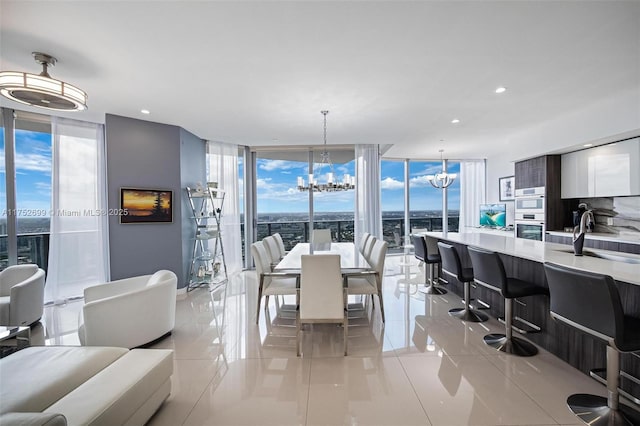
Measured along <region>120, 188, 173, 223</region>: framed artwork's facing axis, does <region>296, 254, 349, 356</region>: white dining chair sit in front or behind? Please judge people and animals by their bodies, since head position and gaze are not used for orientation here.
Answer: in front

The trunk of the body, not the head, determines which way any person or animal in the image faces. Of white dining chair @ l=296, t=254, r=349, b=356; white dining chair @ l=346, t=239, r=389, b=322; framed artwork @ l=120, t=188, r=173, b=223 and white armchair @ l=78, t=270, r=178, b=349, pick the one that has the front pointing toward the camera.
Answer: the framed artwork

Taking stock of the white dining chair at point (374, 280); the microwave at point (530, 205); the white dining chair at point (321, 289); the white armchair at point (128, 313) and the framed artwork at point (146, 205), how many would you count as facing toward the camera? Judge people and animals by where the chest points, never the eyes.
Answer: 2

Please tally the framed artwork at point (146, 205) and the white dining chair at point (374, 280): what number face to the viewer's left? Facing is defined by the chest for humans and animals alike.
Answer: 1

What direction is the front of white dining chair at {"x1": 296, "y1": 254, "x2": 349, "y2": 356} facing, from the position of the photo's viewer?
facing away from the viewer

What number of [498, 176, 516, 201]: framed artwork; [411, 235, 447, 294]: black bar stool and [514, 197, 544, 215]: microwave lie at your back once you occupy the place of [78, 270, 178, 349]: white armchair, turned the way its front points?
3

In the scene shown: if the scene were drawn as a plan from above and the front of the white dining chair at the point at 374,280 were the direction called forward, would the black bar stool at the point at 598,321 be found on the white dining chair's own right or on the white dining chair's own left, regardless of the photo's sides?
on the white dining chair's own left

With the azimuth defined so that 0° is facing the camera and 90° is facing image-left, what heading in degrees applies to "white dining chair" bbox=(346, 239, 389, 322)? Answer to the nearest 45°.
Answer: approximately 90°

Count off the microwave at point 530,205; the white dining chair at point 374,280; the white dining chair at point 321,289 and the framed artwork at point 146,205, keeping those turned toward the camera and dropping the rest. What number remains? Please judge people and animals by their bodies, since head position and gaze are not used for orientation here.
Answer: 2

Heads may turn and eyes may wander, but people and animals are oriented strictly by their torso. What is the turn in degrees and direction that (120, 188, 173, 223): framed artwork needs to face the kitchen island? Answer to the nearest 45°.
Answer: approximately 45° to its left

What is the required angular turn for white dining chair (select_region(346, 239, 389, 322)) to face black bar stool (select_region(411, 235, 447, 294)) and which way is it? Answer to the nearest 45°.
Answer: approximately 135° to its right

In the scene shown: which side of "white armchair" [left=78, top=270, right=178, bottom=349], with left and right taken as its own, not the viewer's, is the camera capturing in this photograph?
left

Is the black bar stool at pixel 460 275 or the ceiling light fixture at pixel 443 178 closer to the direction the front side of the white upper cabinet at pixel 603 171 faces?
the black bar stool

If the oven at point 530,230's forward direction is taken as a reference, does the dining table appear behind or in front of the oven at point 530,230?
in front

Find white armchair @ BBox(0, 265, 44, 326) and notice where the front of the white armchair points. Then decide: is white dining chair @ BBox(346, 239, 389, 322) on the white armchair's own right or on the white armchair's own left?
on the white armchair's own left

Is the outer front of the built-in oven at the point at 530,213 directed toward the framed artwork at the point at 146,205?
yes
